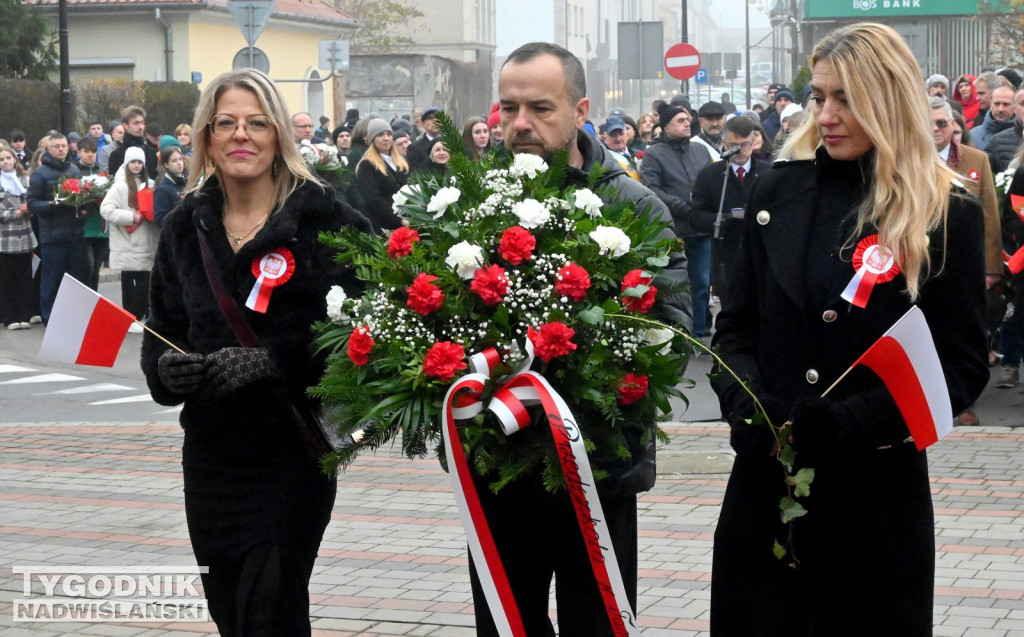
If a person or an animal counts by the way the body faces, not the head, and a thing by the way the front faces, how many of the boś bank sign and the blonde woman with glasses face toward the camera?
2

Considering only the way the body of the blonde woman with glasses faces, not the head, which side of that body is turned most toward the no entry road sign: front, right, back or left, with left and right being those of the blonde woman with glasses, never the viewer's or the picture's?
back

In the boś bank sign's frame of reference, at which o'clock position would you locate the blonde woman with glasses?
The blonde woman with glasses is roughly at 12 o'clock from the boś bank sign.

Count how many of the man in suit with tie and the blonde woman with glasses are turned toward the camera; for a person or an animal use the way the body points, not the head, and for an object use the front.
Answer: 2

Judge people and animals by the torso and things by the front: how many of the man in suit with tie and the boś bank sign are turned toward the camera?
2

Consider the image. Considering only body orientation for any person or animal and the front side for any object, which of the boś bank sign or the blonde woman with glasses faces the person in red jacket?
the boś bank sign

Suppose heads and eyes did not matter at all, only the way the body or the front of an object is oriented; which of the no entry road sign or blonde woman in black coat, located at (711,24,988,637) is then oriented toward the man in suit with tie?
the no entry road sign

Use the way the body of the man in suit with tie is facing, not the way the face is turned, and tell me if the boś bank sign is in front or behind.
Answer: behind

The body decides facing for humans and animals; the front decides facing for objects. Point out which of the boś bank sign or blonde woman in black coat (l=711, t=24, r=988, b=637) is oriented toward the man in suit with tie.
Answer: the boś bank sign

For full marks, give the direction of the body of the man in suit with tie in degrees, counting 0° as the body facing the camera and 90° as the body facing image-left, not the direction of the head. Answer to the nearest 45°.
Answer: approximately 0°
